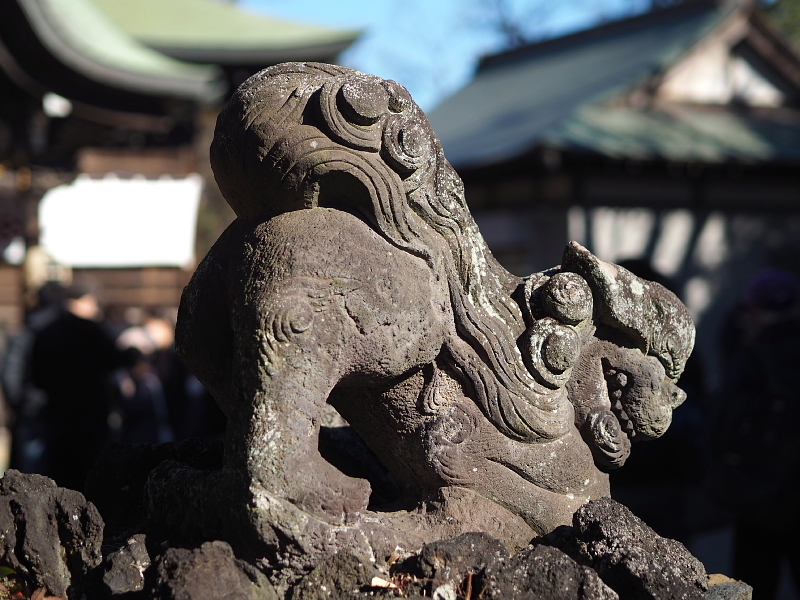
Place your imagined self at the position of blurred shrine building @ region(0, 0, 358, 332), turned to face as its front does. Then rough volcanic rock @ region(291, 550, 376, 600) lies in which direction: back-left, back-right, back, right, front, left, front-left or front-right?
front

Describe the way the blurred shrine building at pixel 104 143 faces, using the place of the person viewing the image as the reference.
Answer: facing the viewer

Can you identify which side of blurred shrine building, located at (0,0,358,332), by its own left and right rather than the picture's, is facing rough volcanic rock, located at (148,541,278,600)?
front

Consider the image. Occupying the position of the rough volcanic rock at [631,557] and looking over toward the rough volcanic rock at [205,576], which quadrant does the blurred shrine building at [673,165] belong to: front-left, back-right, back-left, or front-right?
back-right

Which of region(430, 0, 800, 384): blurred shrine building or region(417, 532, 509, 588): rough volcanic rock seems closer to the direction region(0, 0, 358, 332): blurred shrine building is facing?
the rough volcanic rock

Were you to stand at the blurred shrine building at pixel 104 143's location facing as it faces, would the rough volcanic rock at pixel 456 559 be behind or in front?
in front

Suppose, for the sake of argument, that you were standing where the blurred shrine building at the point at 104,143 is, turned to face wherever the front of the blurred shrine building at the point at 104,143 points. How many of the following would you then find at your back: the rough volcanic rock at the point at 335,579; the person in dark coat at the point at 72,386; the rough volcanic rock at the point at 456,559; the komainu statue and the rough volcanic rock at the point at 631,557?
0

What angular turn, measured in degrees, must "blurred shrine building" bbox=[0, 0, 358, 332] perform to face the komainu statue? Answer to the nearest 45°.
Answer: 0° — it already faces it

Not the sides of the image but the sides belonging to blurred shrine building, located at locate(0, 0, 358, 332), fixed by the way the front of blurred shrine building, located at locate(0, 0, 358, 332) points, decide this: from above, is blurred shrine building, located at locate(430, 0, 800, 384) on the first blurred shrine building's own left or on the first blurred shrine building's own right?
on the first blurred shrine building's own left

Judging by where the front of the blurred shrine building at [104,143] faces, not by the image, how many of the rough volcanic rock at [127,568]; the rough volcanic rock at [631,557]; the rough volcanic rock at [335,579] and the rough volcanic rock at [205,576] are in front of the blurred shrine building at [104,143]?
4

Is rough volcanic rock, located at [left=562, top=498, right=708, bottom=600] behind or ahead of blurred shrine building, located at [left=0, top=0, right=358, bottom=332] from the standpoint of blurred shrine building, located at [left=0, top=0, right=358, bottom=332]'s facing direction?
ahead

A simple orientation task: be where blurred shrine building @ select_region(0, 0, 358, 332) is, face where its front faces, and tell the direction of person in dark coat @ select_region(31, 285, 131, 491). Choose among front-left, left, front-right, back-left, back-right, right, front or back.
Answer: front
